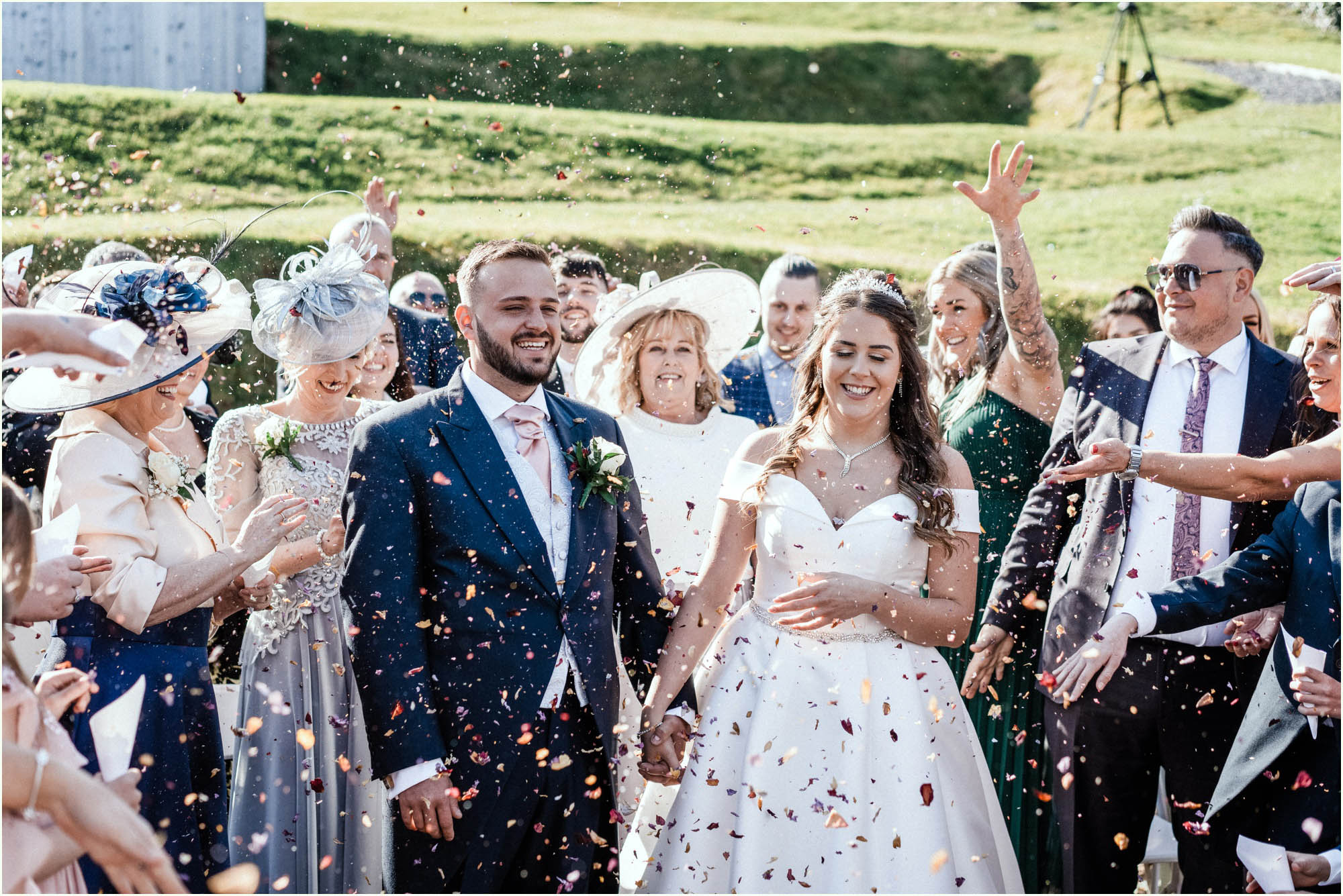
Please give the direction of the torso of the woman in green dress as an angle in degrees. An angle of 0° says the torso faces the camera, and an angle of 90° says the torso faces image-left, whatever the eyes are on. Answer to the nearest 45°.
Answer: approximately 45°

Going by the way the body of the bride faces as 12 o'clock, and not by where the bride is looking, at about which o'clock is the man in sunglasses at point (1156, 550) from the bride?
The man in sunglasses is roughly at 8 o'clock from the bride.

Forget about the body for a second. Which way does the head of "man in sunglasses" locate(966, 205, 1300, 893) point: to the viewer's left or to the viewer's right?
to the viewer's left

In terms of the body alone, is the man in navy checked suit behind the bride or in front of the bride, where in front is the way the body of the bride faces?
behind

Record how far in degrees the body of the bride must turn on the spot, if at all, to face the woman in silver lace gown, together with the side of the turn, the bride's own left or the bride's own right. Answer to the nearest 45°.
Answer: approximately 90° to the bride's own right

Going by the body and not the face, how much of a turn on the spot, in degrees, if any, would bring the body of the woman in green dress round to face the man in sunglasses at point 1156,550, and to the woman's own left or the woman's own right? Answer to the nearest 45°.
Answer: approximately 90° to the woman's own left

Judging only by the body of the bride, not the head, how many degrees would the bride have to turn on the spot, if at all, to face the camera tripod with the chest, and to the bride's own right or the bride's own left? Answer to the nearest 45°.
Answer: approximately 180°
